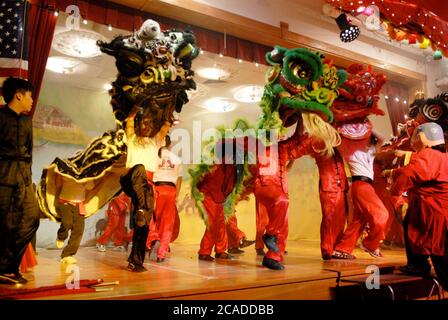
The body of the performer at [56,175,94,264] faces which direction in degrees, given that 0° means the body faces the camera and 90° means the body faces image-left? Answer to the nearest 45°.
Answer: approximately 315°

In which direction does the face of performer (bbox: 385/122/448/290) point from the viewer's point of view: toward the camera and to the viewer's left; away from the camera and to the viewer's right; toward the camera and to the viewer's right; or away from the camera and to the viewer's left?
away from the camera and to the viewer's left

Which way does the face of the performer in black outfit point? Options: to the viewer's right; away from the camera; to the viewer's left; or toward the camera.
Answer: to the viewer's right
